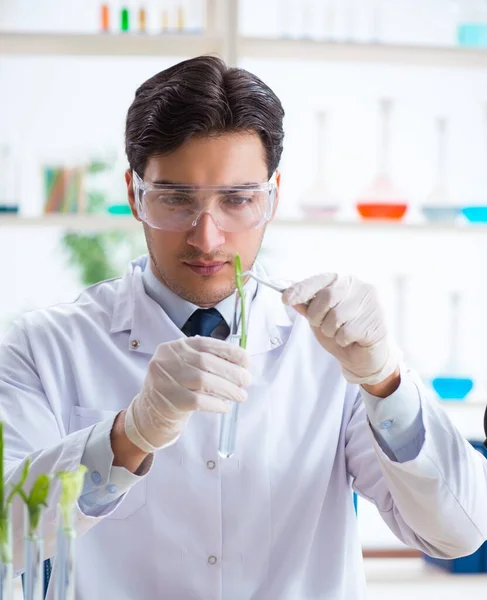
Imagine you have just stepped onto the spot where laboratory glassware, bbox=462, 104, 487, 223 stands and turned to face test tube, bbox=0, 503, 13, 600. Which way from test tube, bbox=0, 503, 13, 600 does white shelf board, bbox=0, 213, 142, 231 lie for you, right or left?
right

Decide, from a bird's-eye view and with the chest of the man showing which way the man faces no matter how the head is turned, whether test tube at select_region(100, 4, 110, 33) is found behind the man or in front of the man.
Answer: behind

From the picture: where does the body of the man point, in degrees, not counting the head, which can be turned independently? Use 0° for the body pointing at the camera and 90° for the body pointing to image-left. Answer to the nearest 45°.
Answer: approximately 0°

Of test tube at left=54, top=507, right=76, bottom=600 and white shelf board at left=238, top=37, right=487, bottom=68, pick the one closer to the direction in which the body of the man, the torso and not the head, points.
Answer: the test tube

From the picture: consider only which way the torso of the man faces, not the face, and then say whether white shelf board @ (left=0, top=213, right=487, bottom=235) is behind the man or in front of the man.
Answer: behind

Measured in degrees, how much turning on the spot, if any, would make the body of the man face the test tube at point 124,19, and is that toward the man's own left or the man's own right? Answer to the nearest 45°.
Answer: approximately 180°

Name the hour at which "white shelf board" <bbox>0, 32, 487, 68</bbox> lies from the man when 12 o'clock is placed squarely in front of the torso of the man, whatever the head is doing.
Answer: The white shelf board is roughly at 6 o'clock from the man.

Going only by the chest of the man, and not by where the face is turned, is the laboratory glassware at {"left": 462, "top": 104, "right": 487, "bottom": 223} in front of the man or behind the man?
behind

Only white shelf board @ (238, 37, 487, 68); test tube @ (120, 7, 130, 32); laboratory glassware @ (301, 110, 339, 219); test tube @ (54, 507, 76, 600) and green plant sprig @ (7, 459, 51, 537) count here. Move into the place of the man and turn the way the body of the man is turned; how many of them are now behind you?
3

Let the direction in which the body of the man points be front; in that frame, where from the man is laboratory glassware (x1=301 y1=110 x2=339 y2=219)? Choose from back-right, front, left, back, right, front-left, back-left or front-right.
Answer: back

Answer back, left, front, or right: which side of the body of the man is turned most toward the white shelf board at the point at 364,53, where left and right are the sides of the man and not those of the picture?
back

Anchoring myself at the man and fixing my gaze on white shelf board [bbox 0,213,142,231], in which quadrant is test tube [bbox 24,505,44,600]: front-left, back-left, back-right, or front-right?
back-left

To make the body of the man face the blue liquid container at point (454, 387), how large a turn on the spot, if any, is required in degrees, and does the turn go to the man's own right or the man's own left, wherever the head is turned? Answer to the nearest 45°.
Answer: approximately 135° to the man's own left

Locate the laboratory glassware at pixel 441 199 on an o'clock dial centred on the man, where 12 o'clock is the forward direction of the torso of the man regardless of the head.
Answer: The laboratory glassware is roughly at 7 o'clock from the man.

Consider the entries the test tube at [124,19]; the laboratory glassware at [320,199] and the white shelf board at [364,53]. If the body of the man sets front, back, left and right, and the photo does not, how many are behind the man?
3
